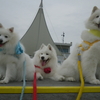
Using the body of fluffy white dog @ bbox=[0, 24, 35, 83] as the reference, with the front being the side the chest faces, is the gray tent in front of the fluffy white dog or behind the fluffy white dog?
behind

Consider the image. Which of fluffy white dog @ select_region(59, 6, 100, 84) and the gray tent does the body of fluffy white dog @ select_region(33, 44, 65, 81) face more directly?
the fluffy white dog

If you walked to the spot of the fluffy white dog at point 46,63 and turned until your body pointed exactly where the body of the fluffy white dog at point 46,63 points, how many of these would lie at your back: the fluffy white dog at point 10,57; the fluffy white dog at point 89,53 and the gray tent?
1

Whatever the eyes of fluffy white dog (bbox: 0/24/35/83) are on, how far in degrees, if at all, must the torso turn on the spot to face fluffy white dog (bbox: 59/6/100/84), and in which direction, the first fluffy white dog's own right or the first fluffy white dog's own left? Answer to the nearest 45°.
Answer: approximately 135° to the first fluffy white dog's own left

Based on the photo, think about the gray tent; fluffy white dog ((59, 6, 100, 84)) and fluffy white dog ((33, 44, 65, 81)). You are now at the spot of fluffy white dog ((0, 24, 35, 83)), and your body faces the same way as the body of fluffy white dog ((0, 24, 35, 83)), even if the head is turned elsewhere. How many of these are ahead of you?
0

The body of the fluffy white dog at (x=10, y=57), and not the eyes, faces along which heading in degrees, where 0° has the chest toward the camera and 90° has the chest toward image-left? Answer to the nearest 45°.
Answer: approximately 45°

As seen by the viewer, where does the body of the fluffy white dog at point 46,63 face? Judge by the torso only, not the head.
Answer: toward the camera

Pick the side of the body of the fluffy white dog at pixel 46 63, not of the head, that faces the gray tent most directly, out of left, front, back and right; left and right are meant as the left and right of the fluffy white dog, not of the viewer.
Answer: back

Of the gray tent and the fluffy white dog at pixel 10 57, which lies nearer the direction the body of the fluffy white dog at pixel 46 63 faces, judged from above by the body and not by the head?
the fluffy white dog

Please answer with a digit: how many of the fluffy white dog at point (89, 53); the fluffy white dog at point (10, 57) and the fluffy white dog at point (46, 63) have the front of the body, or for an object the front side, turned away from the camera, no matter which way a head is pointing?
0

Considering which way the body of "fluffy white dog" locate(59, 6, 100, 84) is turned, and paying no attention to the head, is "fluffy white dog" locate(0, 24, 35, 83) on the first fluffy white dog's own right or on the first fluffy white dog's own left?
on the first fluffy white dog's own right

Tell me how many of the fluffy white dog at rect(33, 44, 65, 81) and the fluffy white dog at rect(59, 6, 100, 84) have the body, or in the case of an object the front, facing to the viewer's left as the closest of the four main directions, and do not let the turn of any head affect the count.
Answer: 0

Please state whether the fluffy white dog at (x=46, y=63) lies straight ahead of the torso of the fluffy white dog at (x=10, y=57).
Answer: no
